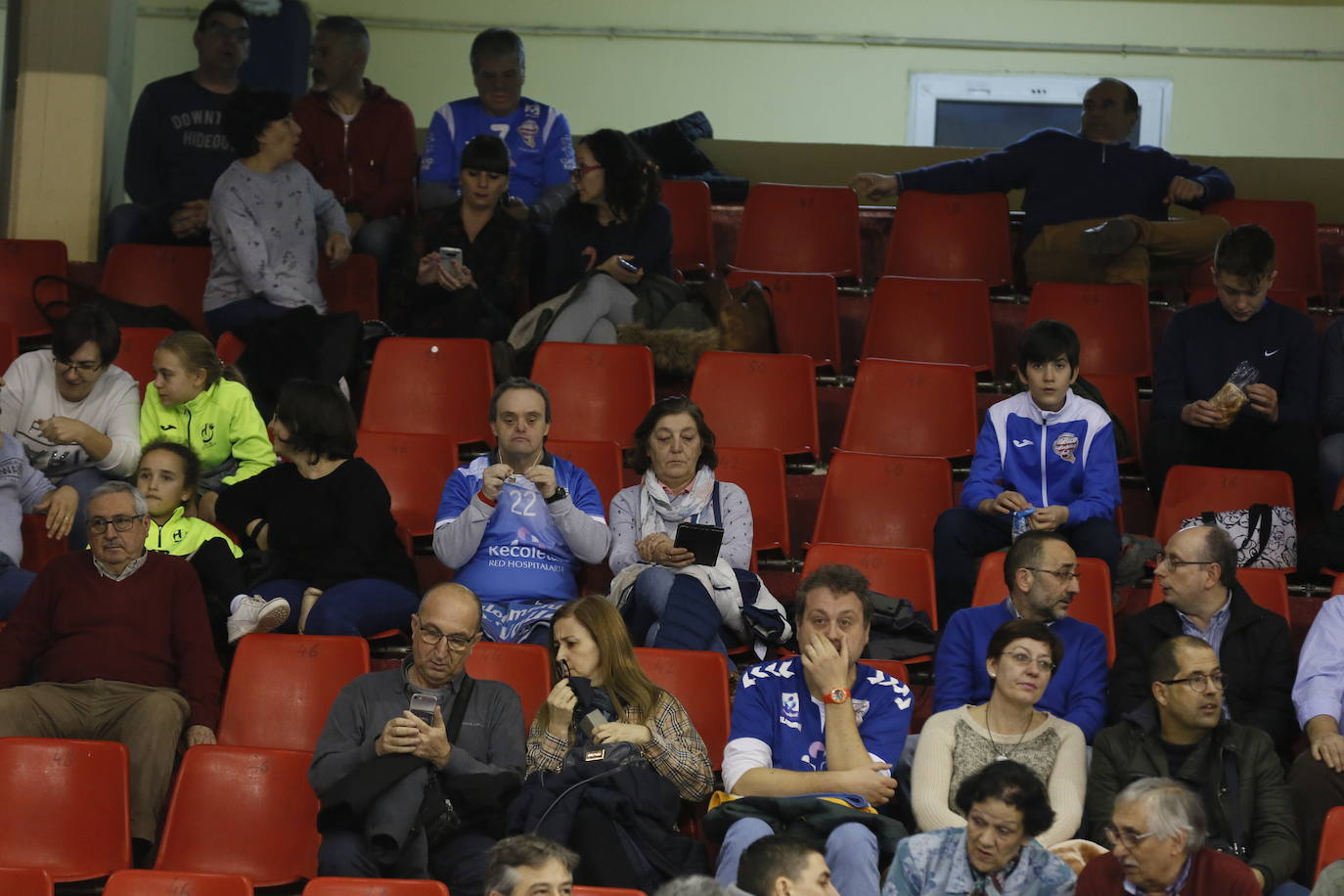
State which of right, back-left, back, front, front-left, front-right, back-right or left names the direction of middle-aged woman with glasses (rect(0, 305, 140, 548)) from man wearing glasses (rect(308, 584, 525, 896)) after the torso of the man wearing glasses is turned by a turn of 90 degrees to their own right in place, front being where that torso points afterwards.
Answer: front-right

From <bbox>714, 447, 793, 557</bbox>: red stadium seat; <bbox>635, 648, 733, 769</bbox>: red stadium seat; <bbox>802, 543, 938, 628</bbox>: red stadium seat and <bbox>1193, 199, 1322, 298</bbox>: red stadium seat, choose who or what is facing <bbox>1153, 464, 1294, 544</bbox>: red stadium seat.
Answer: <bbox>1193, 199, 1322, 298</bbox>: red stadium seat

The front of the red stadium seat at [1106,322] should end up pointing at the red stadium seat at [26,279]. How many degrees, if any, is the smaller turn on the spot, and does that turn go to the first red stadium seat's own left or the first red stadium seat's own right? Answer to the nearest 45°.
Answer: approximately 90° to the first red stadium seat's own right

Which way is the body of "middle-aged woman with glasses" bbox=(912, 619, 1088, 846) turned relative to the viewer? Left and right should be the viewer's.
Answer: facing the viewer

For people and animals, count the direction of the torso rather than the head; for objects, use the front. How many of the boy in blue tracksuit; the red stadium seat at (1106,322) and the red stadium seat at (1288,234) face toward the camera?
3

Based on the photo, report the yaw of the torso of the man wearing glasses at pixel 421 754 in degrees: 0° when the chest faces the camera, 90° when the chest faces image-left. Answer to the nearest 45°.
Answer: approximately 0°

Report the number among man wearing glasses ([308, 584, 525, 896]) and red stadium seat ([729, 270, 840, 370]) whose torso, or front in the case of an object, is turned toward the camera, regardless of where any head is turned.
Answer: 2

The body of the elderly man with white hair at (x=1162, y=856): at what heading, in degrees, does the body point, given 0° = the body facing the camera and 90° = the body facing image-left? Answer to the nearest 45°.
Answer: approximately 45°

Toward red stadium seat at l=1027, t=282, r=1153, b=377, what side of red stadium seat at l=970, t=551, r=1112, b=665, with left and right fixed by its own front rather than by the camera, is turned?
back

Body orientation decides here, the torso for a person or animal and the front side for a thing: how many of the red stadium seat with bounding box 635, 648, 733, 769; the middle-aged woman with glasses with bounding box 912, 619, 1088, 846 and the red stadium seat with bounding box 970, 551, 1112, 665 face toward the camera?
3

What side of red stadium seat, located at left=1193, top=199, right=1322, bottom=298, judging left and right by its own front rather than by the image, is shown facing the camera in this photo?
front

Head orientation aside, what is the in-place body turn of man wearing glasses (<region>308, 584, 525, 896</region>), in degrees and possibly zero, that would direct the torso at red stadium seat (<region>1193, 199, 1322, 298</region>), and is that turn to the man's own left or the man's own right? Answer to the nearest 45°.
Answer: approximately 135° to the man's own left

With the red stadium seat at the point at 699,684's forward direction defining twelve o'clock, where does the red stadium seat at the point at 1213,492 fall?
the red stadium seat at the point at 1213,492 is roughly at 8 o'clock from the red stadium seat at the point at 699,684.

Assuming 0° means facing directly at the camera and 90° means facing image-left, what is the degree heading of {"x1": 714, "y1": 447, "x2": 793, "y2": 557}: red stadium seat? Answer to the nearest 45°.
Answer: approximately 0°

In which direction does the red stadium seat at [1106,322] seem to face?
toward the camera
